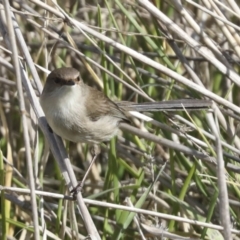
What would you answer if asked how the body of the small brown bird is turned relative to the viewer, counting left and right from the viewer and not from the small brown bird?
facing the viewer and to the left of the viewer
